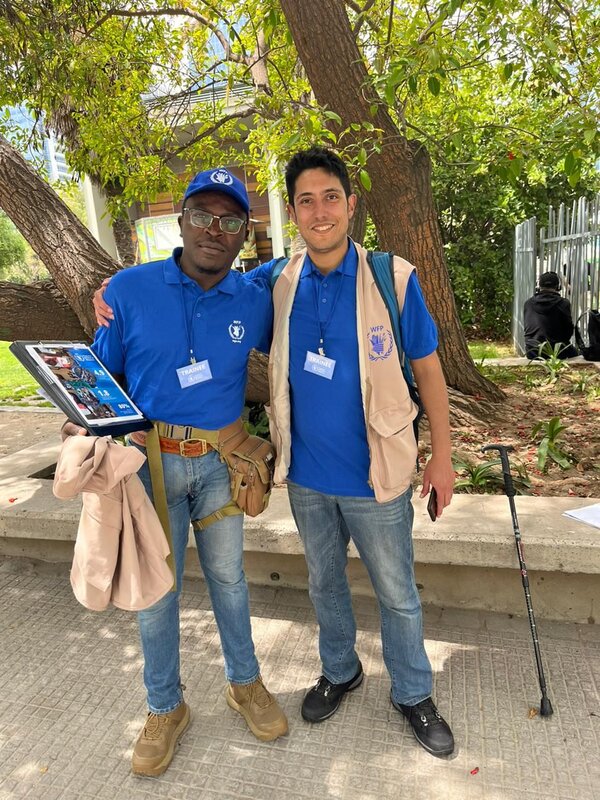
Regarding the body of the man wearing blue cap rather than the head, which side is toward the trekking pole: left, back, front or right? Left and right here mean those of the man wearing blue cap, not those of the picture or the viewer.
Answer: left

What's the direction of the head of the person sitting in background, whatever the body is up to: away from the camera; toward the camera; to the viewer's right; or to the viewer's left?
away from the camera

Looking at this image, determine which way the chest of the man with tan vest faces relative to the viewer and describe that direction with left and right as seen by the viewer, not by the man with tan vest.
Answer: facing the viewer

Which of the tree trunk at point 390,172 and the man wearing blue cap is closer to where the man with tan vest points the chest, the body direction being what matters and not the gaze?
the man wearing blue cap

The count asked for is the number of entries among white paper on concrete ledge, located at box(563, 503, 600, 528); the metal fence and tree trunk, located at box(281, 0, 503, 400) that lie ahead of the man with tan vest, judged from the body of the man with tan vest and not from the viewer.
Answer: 0

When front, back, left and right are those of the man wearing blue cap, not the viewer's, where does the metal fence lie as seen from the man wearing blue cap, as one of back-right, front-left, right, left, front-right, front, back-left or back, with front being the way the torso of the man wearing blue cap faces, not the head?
back-left

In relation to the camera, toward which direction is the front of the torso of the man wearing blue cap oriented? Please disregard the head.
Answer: toward the camera

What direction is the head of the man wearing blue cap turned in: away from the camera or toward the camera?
toward the camera

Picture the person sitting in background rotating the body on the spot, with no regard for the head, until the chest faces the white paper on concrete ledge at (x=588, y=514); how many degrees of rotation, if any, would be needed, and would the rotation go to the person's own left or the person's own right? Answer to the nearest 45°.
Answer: approximately 180°

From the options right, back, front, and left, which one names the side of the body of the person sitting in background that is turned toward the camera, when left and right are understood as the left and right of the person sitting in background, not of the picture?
back

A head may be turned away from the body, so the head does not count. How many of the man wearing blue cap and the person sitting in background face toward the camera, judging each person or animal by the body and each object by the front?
1

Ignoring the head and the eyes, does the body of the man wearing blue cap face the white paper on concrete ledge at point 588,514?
no

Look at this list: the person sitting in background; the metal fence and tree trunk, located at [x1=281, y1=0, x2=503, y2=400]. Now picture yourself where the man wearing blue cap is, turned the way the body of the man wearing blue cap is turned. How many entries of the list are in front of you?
0
